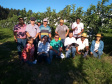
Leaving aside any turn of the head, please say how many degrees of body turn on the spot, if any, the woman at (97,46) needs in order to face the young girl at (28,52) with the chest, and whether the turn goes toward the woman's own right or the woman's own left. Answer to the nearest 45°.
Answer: approximately 45° to the woman's own right

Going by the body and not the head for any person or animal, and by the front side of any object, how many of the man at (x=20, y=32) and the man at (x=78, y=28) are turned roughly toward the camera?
2

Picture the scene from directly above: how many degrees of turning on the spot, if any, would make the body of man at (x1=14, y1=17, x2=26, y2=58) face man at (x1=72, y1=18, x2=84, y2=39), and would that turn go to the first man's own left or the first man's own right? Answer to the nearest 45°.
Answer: approximately 90° to the first man's own left

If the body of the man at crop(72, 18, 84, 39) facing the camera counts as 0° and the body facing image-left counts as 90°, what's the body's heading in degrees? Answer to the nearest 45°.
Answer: approximately 0°

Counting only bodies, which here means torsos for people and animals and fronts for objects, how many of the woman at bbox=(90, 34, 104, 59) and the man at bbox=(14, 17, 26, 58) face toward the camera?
2

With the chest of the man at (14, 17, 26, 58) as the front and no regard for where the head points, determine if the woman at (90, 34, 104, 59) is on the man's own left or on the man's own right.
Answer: on the man's own left

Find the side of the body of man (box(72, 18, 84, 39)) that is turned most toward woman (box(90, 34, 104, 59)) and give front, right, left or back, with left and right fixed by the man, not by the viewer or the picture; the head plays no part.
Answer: left
